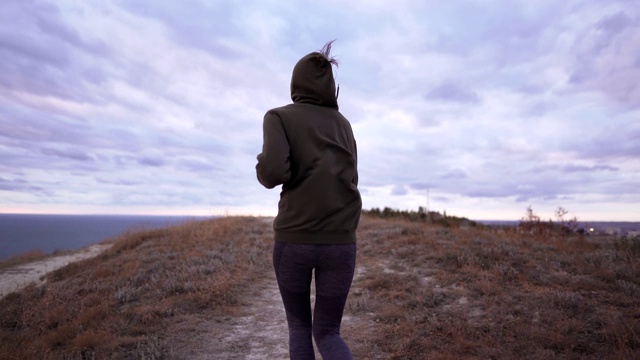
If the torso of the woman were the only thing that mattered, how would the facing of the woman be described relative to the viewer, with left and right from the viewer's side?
facing away from the viewer
